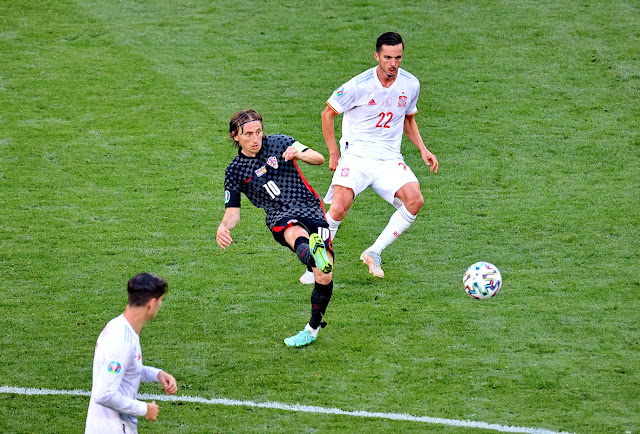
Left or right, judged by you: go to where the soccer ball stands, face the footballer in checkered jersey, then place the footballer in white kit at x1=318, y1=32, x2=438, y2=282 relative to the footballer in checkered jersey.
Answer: right

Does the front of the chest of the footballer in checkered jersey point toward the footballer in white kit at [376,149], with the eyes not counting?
no

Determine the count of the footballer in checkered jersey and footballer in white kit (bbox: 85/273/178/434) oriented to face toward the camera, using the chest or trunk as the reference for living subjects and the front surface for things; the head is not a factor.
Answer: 1

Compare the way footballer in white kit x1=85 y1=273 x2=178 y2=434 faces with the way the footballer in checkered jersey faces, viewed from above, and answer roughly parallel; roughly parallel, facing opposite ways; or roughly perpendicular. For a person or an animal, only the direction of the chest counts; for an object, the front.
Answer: roughly perpendicular

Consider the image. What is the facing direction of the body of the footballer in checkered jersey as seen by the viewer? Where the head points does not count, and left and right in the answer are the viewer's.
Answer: facing the viewer

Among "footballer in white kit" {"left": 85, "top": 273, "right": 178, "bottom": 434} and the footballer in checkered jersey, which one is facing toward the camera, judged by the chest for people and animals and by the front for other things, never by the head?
the footballer in checkered jersey

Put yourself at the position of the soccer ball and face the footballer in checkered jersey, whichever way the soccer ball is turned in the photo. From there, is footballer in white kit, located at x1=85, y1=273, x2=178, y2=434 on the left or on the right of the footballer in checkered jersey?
left

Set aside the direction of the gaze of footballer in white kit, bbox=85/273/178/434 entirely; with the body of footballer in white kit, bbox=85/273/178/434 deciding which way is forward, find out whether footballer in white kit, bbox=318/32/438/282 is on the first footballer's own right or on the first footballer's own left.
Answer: on the first footballer's own left

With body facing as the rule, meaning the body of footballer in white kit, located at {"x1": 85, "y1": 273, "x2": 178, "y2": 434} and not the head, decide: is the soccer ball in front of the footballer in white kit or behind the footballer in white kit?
in front

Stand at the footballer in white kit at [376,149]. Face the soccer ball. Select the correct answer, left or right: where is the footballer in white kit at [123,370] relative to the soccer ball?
right

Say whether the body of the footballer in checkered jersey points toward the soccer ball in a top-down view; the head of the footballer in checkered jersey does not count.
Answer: no

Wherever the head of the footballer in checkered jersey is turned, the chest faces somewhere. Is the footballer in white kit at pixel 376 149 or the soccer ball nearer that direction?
the soccer ball

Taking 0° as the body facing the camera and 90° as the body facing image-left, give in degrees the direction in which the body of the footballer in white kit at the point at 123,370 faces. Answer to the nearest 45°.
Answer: approximately 270°

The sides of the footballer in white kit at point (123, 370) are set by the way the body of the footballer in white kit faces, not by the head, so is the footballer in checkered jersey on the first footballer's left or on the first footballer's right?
on the first footballer's left
